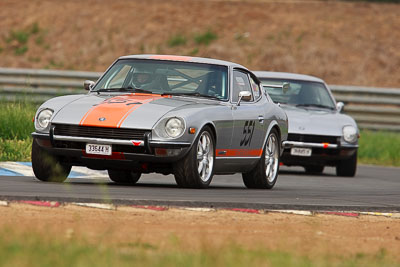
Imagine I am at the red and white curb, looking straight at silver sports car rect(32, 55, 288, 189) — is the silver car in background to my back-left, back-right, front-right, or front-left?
front-right

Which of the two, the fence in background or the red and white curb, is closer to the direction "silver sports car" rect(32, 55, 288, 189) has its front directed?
the red and white curb

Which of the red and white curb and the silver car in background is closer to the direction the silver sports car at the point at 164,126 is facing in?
the red and white curb

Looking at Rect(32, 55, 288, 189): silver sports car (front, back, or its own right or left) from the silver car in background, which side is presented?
back

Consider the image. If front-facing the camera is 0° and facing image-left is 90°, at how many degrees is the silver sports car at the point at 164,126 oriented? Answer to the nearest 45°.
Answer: approximately 45°

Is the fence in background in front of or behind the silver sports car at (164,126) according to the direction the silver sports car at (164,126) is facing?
behind
